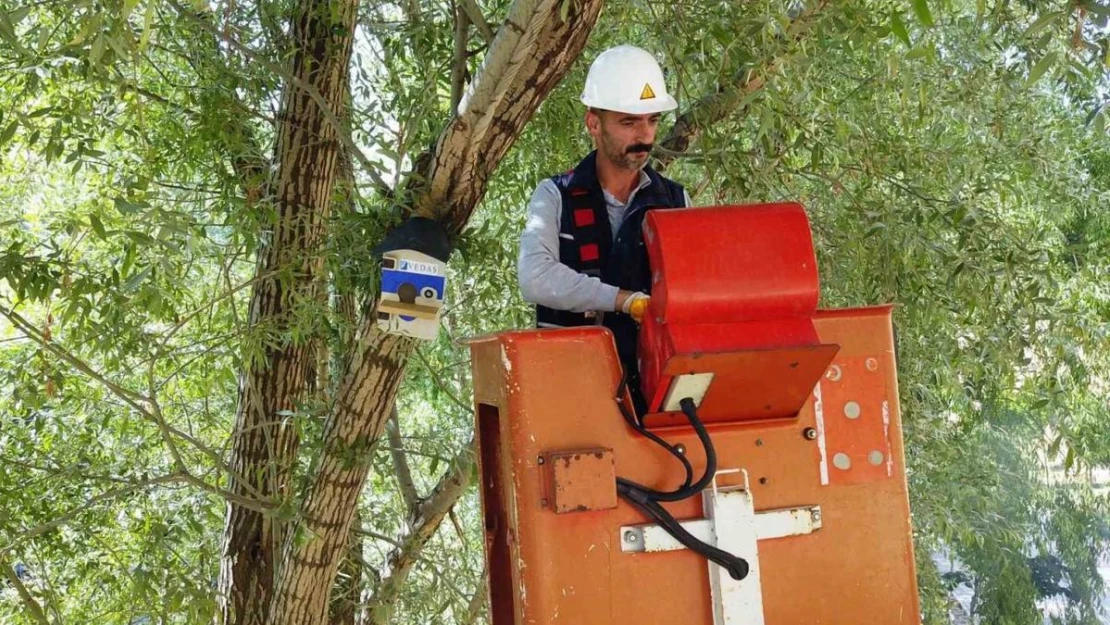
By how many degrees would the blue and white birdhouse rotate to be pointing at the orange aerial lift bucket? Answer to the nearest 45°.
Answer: approximately 45° to its left

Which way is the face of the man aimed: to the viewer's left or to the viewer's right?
to the viewer's right

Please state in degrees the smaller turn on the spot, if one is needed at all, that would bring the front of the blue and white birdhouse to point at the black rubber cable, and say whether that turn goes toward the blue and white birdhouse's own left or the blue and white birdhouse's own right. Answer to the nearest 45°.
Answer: approximately 45° to the blue and white birdhouse's own left

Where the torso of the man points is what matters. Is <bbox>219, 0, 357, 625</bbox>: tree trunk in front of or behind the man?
behind

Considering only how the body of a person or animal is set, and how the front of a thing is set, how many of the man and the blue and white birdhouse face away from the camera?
0

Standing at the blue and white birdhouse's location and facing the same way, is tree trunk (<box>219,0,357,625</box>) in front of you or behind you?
behind

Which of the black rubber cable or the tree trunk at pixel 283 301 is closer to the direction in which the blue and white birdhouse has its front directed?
the black rubber cable

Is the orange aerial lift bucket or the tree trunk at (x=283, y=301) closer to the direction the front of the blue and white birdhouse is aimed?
the orange aerial lift bucket

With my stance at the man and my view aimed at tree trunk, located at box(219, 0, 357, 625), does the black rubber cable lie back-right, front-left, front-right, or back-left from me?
back-left

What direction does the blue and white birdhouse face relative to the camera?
toward the camera

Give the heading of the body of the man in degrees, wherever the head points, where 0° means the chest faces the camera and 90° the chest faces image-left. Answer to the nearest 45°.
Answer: approximately 315°
